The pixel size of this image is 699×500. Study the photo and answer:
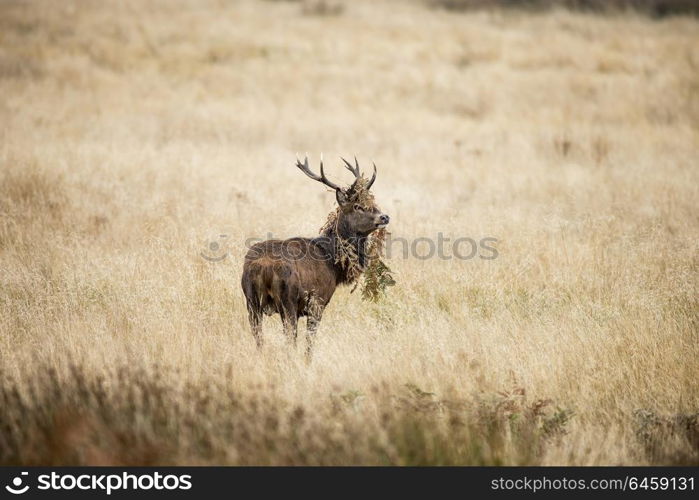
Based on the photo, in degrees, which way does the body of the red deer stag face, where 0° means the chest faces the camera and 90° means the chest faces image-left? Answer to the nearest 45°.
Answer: approximately 225°
